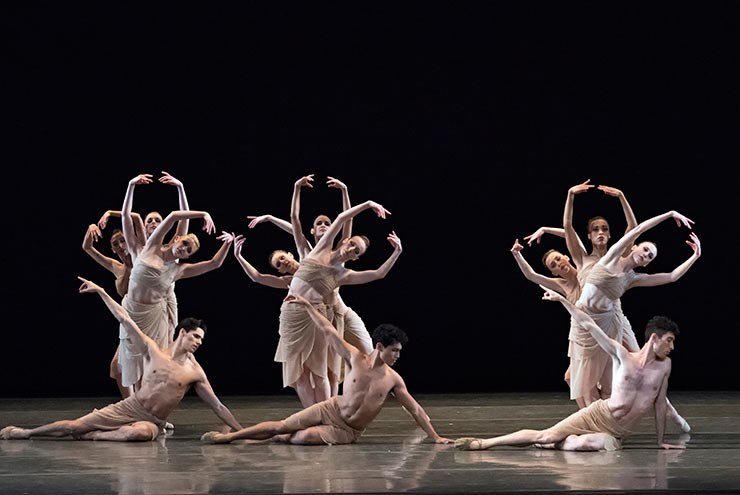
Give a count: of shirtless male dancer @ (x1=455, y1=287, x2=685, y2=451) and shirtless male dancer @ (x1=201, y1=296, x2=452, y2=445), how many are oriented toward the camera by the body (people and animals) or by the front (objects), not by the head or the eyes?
2

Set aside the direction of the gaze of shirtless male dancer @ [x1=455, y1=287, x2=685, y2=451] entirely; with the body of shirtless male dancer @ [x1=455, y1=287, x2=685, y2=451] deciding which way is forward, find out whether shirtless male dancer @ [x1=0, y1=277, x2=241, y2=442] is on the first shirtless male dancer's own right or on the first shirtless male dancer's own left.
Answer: on the first shirtless male dancer's own right

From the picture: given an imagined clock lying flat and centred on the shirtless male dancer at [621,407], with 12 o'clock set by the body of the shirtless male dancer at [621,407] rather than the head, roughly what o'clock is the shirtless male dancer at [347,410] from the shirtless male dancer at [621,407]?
the shirtless male dancer at [347,410] is roughly at 3 o'clock from the shirtless male dancer at [621,407].

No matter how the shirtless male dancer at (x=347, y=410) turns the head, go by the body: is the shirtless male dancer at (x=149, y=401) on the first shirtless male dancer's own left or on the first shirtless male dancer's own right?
on the first shirtless male dancer's own right

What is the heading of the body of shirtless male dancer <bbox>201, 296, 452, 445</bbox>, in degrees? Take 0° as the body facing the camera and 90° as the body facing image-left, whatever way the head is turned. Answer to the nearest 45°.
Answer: approximately 0°

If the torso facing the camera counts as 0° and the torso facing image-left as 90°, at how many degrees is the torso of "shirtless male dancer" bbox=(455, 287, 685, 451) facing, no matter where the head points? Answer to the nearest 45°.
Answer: approximately 0°
